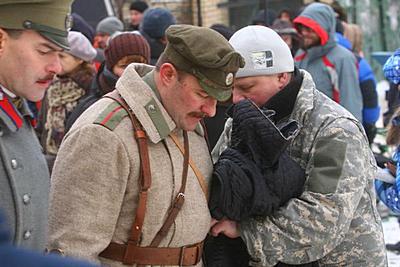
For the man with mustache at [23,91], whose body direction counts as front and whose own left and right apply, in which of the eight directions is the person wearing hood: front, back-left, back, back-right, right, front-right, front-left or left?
left

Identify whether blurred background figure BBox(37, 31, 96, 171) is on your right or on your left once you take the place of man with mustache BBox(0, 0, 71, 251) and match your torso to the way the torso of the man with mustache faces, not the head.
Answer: on your left

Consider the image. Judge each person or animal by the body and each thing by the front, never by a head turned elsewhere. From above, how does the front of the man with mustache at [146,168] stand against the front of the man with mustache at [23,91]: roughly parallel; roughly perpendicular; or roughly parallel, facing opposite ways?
roughly parallel

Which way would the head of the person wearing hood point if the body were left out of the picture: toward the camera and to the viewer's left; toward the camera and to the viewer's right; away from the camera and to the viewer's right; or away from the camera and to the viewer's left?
toward the camera and to the viewer's left

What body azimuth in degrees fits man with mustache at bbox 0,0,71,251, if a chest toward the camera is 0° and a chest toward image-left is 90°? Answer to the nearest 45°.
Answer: approximately 315°

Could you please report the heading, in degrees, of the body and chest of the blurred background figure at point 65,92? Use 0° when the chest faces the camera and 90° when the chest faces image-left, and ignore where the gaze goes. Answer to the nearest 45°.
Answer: approximately 45°

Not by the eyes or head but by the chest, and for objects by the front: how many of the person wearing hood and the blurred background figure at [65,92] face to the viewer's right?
0

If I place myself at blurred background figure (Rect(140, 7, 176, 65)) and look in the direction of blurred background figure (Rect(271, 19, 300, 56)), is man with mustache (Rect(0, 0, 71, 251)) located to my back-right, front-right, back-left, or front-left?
back-right

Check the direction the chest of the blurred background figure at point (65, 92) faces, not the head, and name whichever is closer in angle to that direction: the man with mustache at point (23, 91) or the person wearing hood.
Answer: the man with mustache

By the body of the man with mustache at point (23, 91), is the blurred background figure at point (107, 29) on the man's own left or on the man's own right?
on the man's own left
